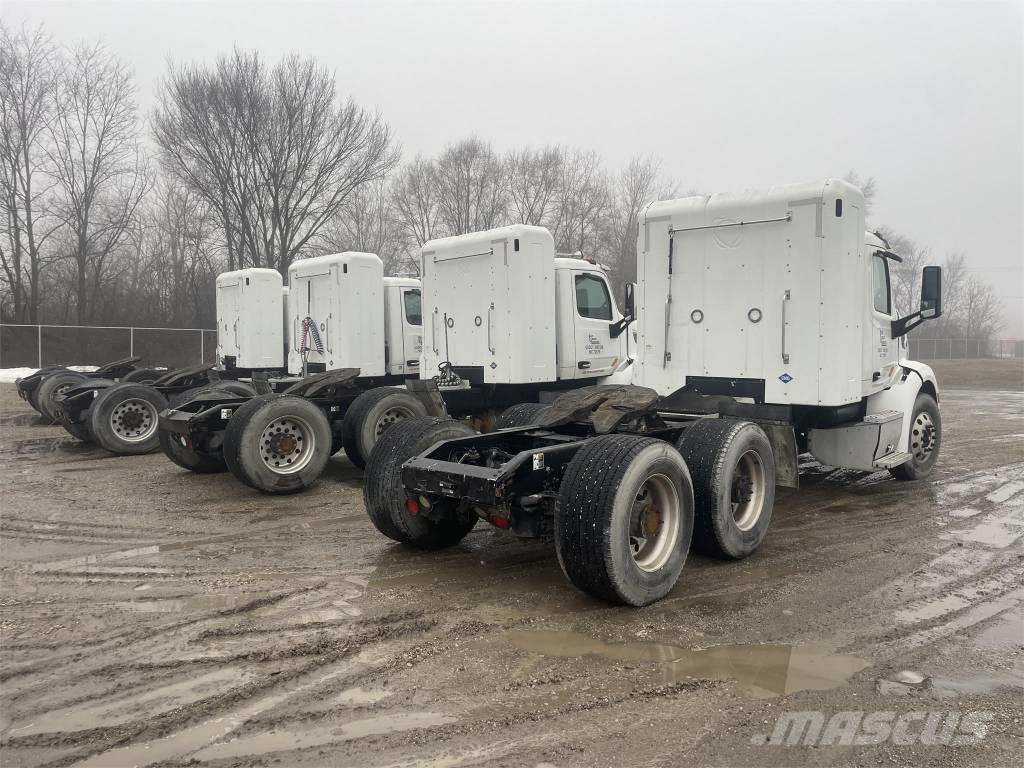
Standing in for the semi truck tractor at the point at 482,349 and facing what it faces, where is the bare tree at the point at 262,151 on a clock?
The bare tree is roughly at 10 o'clock from the semi truck tractor.

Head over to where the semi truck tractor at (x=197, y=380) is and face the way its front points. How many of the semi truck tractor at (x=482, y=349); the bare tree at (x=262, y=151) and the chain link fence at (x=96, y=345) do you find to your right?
1

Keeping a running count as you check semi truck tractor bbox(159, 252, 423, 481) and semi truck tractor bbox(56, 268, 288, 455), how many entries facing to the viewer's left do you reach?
0

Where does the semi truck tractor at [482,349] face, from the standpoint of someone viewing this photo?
facing away from the viewer and to the right of the viewer

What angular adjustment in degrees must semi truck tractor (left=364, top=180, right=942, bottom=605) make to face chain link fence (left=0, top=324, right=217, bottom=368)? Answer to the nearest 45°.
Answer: approximately 90° to its left

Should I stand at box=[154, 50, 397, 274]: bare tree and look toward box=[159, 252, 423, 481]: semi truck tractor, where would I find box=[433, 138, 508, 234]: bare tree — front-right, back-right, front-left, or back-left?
back-left

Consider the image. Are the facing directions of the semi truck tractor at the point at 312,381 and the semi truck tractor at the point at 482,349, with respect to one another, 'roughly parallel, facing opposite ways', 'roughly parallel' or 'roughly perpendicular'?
roughly parallel

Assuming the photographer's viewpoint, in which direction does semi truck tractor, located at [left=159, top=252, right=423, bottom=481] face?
facing away from the viewer and to the right of the viewer

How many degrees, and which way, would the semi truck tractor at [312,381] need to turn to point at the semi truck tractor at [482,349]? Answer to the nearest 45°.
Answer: approximately 90° to its right

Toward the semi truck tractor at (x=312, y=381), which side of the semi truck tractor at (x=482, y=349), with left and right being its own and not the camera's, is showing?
left

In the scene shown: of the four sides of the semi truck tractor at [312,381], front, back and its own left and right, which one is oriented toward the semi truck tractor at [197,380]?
left

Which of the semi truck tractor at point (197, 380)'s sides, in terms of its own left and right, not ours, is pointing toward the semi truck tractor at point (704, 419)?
right

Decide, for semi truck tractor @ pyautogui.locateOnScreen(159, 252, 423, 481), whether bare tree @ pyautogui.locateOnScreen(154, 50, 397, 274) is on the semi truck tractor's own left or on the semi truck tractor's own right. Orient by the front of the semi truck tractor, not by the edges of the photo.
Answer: on the semi truck tractor's own left

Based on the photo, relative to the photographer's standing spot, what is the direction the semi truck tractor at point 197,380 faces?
facing away from the viewer and to the right of the viewer

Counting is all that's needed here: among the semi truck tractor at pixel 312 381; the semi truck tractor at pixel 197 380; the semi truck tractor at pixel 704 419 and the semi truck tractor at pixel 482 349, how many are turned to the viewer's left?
0

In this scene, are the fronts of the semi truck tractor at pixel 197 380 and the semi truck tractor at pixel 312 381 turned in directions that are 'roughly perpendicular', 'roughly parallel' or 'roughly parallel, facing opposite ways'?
roughly parallel

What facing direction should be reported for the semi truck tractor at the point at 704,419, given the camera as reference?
facing away from the viewer and to the right of the viewer
